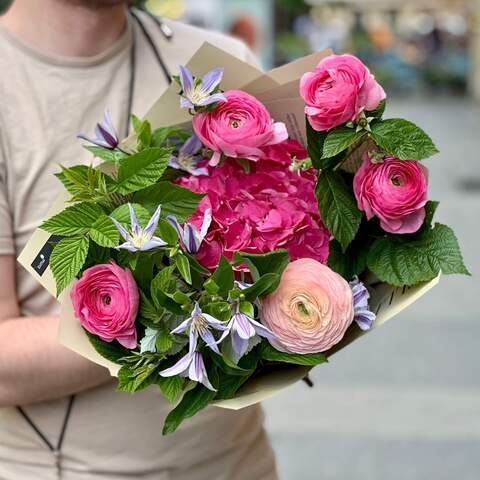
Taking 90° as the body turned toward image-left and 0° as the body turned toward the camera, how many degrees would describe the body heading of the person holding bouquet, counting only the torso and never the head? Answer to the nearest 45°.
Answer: approximately 0°
